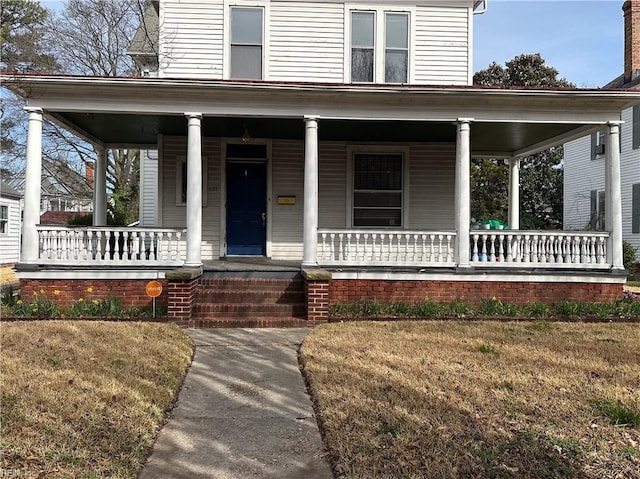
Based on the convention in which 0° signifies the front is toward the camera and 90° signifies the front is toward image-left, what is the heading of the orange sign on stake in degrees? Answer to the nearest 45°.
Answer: approximately 0°

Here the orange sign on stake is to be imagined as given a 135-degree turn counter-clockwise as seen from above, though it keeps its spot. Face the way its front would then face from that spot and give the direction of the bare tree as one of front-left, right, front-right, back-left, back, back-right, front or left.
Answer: front-left

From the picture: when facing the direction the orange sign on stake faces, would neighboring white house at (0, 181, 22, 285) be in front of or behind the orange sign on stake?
behind

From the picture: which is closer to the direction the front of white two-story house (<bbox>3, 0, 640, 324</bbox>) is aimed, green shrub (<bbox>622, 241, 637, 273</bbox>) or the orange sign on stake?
the orange sign on stake

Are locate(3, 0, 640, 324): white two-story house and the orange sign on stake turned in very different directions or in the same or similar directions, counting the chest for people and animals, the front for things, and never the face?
same or similar directions

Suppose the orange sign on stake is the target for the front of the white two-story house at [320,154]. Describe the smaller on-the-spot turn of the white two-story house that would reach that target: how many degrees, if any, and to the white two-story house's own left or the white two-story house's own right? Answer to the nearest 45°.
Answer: approximately 45° to the white two-story house's own right

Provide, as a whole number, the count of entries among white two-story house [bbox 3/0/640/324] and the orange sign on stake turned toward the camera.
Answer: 2

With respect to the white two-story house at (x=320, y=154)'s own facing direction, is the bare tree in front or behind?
behind

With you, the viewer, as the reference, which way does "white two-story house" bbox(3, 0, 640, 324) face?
facing the viewer

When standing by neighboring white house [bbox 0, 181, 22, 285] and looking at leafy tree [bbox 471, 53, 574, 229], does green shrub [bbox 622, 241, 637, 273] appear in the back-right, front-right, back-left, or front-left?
front-right
